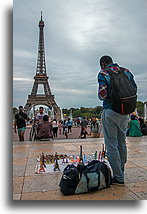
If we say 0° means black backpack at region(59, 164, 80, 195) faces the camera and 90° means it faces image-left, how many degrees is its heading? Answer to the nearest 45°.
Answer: approximately 45°

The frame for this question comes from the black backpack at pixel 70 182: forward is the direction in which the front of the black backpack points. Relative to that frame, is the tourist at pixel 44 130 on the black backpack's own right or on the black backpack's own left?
on the black backpack's own right

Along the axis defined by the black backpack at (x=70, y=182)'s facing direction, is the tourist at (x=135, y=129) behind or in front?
behind
